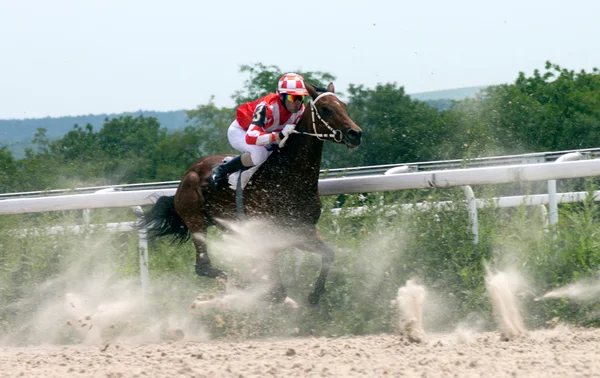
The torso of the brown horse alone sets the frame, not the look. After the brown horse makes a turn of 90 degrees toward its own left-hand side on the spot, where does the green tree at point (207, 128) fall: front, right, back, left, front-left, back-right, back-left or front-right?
front-left

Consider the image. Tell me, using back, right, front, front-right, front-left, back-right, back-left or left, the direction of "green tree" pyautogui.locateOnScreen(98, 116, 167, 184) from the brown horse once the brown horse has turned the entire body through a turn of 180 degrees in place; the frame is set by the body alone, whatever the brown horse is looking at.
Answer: front-right

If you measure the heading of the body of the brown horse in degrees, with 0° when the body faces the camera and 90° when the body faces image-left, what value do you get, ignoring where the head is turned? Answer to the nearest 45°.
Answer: approximately 315°

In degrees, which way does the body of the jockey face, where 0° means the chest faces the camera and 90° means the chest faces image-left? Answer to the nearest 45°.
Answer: approximately 315°

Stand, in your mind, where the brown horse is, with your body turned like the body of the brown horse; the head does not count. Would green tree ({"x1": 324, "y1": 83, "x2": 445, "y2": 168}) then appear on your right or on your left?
on your left

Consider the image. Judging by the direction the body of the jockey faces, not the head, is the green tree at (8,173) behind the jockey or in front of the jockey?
behind

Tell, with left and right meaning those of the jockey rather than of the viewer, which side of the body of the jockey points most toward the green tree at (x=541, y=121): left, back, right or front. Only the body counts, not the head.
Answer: left

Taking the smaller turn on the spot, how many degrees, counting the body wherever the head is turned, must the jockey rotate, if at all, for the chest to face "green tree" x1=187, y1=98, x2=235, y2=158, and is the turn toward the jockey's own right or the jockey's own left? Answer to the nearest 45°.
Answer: approximately 135° to the jockey's own left

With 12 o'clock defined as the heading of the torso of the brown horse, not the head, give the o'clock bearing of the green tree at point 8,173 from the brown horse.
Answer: The green tree is roughly at 7 o'clock from the brown horse.
